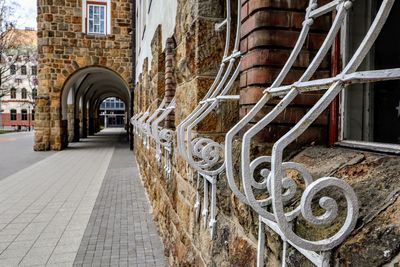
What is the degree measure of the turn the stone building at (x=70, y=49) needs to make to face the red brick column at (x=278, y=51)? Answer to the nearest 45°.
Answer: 0° — it already faces it

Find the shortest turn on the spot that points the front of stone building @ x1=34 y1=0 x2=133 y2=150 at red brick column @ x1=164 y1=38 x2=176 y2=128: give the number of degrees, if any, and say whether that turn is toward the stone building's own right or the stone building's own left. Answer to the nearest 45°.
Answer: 0° — it already faces it

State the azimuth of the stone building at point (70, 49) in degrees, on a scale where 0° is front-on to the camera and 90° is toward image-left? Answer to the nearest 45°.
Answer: approximately 0°

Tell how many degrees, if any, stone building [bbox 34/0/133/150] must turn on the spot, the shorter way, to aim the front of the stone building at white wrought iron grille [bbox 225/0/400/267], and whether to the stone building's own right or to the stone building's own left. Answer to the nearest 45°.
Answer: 0° — it already faces it
